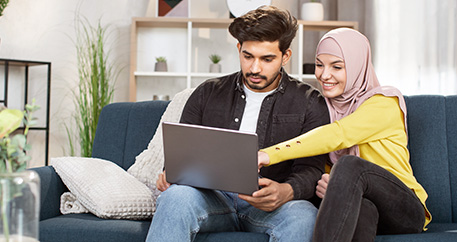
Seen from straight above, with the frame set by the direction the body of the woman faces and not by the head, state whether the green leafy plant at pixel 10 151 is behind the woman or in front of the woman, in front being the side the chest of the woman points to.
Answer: in front

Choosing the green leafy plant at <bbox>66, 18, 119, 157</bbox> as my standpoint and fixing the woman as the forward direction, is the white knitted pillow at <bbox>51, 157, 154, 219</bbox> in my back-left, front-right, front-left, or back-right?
front-right

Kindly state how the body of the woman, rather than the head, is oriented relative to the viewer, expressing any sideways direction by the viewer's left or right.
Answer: facing the viewer and to the left of the viewer

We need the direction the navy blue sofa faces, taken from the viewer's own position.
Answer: facing the viewer

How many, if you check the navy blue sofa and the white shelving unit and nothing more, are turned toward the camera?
2

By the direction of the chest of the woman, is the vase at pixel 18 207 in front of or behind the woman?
in front

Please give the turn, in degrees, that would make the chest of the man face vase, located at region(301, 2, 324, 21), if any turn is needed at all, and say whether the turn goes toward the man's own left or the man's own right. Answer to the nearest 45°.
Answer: approximately 180°

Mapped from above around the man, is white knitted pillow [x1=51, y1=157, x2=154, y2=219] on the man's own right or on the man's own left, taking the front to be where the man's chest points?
on the man's own right

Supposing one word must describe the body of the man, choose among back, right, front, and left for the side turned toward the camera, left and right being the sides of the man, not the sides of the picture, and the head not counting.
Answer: front

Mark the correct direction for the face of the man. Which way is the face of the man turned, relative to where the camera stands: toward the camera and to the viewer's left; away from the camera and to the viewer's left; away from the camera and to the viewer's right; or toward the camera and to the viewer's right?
toward the camera and to the viewer's left

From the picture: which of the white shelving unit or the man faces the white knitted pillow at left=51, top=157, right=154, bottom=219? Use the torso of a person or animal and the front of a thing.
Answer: the white shelving unit

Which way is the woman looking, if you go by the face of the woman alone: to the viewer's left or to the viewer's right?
to the viewer's left

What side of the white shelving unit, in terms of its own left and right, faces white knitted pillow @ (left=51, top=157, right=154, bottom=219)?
front
